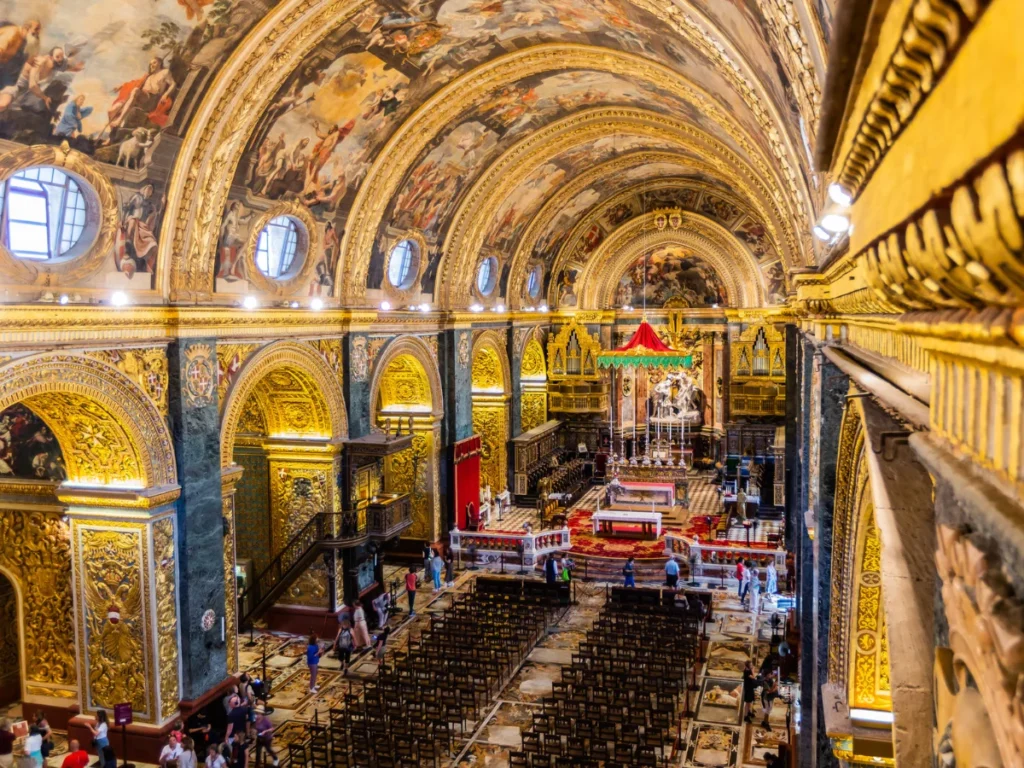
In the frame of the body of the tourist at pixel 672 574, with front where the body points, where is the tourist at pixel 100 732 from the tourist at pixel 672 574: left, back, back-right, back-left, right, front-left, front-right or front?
back-left

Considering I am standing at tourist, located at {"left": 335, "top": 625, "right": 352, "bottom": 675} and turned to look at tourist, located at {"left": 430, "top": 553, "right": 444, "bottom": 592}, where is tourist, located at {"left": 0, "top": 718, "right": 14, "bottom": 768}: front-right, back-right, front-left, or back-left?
back-left

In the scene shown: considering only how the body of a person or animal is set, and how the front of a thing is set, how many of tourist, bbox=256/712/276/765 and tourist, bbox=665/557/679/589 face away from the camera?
1

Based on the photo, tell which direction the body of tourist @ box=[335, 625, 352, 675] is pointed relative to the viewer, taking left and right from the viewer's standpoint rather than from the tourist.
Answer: facing away from the viewer

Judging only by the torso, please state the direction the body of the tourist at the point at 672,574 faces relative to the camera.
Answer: away from the camera

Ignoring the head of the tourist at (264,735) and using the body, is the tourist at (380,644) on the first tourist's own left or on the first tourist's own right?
on the first tourist's own right
